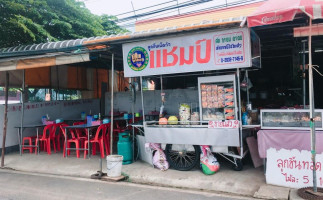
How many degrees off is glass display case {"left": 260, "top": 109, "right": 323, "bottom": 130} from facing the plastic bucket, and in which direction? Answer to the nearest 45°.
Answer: approximately 90° to its right

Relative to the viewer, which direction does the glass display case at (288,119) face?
toward the camera

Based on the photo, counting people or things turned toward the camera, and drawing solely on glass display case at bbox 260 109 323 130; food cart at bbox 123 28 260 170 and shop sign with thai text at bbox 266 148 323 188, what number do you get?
3

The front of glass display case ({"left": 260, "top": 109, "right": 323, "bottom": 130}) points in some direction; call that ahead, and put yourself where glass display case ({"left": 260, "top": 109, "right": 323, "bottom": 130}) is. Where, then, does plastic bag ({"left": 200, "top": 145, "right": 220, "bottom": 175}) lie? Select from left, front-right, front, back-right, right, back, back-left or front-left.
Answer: right

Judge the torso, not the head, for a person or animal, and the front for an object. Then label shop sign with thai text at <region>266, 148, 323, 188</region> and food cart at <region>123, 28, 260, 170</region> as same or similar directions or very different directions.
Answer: same or similar directions

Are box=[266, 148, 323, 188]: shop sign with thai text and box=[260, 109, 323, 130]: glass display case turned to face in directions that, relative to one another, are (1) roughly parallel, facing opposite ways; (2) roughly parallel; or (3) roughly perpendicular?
roughly parallel

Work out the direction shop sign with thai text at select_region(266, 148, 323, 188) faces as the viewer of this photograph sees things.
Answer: facing the viewer

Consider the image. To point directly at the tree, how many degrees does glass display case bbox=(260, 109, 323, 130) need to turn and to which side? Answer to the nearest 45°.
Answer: approximately 90° to its right

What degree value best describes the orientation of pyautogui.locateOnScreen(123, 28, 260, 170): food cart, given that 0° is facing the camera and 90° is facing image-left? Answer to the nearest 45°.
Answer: approximately 0°

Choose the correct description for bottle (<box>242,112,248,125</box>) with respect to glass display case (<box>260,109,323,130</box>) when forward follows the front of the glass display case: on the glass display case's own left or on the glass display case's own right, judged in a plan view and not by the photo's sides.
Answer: on the glass display case's own right
